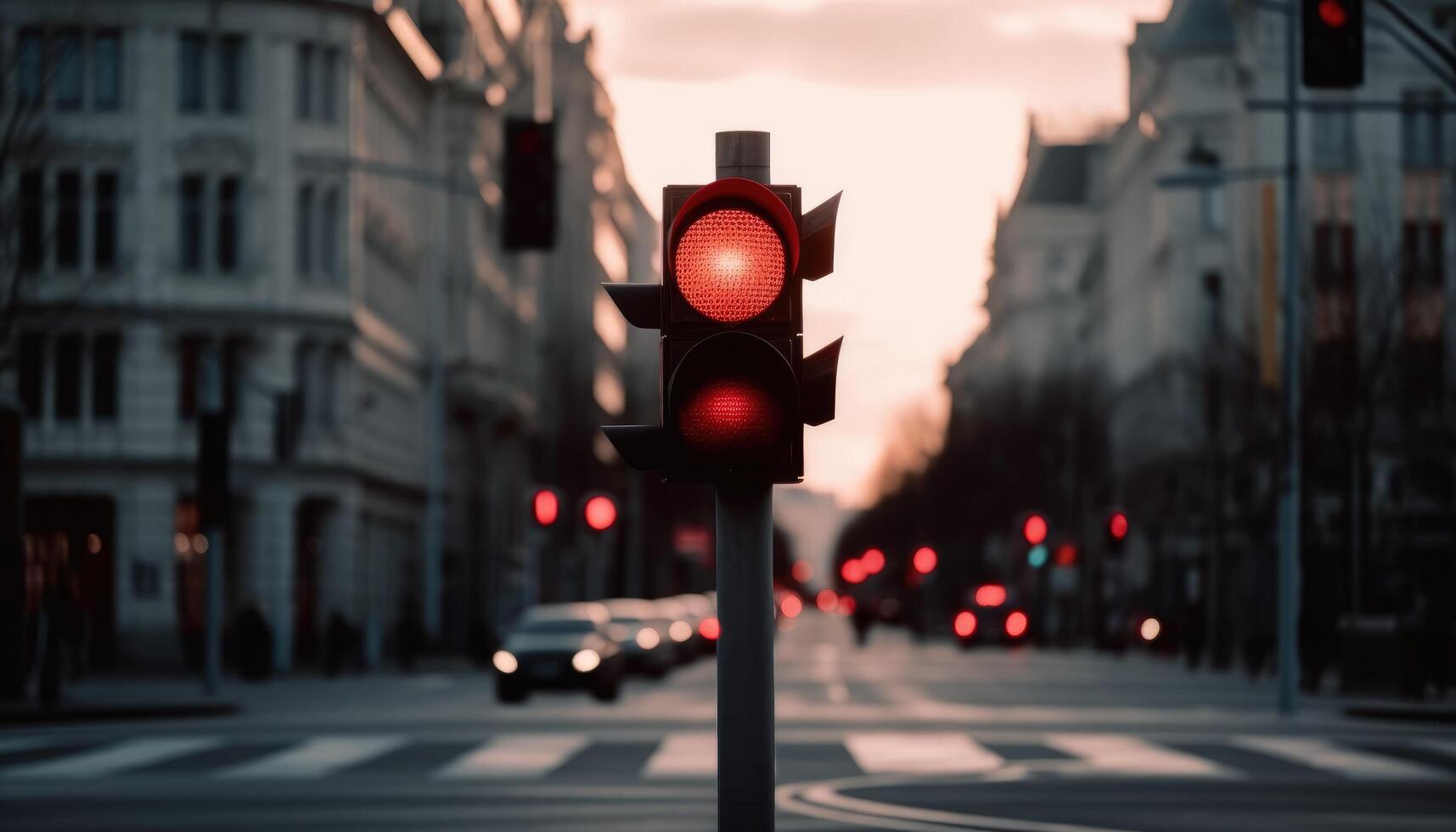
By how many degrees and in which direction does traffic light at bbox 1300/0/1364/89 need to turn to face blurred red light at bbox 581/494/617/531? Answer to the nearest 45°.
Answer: approximately 135° to its right

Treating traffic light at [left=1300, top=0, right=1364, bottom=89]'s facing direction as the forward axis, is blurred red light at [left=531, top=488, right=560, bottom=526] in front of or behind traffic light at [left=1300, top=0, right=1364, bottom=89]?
behind

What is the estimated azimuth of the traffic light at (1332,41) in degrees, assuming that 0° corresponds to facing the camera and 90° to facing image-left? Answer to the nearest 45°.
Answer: approximately 0°

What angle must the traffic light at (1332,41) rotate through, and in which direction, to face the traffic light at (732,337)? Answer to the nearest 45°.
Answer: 0° — it already faces it
